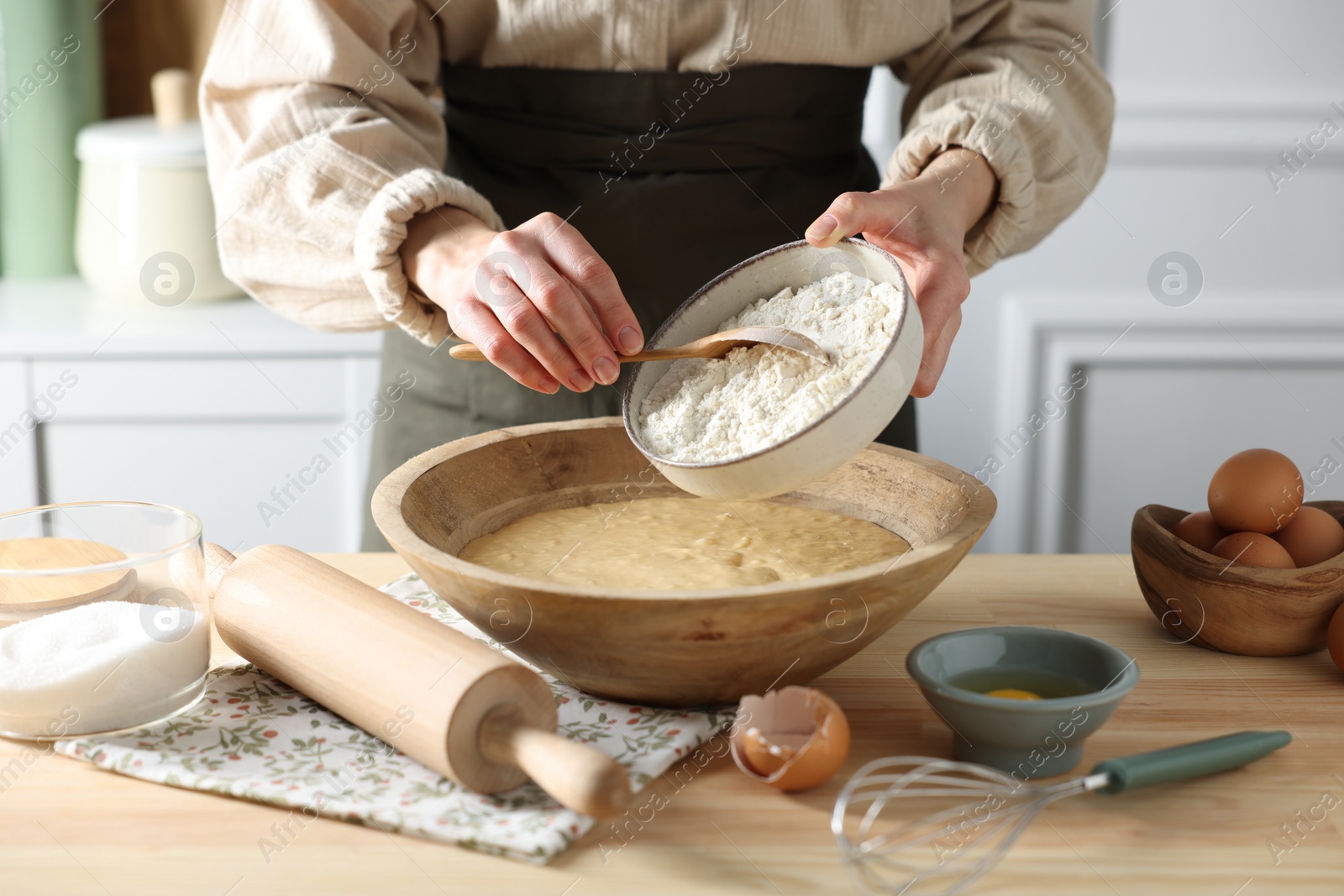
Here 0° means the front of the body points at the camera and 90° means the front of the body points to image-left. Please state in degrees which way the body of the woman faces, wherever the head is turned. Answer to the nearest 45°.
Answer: approximately 0°

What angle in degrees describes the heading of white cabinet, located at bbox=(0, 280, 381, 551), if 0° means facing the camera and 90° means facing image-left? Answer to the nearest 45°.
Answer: approximately 0°

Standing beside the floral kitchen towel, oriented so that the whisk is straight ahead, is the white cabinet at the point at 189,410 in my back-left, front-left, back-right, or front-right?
back-left

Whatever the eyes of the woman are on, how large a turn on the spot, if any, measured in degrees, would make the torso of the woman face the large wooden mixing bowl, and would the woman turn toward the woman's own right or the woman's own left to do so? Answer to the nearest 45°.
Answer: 0° — they already face it

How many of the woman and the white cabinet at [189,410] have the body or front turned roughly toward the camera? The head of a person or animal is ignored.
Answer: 2

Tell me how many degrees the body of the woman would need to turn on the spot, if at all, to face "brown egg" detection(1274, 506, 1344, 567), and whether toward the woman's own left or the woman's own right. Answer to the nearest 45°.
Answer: approximately 45° to the woman's own left
